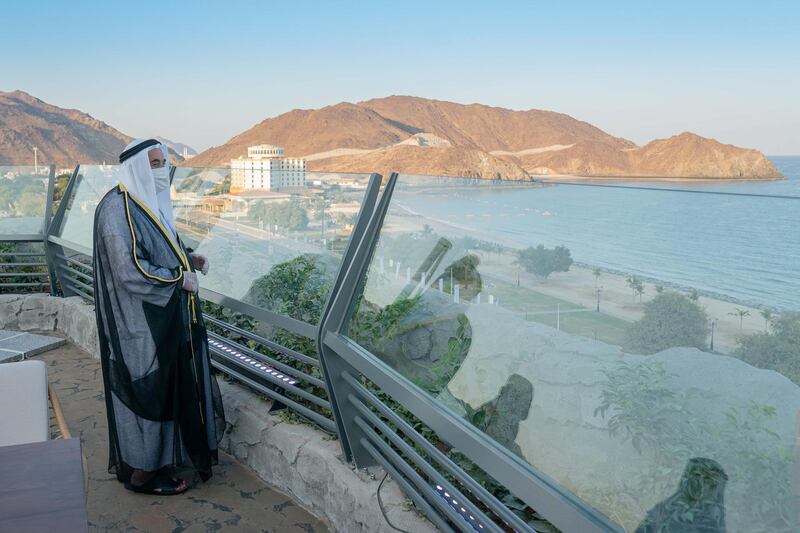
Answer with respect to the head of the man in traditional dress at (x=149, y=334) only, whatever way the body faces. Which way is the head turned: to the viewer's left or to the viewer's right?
to the viewer's right

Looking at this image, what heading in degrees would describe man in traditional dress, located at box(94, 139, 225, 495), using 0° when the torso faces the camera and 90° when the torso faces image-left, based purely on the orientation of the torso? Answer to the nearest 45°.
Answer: approximately 270°
